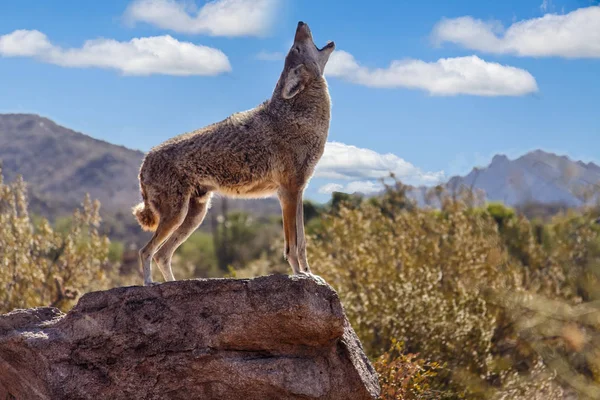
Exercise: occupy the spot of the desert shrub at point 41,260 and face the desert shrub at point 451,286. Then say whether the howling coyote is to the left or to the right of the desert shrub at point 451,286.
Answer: right

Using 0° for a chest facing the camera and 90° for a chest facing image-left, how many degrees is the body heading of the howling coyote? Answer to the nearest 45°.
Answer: approximately 270°

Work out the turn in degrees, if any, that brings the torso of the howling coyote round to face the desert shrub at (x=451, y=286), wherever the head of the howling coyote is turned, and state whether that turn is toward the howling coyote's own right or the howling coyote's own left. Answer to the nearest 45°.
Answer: approximately 45° to the howling coyote's own left

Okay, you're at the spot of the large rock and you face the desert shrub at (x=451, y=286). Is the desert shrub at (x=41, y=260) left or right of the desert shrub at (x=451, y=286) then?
left

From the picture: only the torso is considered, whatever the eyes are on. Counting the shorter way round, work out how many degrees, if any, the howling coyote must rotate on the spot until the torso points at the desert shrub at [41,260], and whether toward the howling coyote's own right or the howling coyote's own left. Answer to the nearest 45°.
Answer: approximately 135° to the howling coyote's own left
